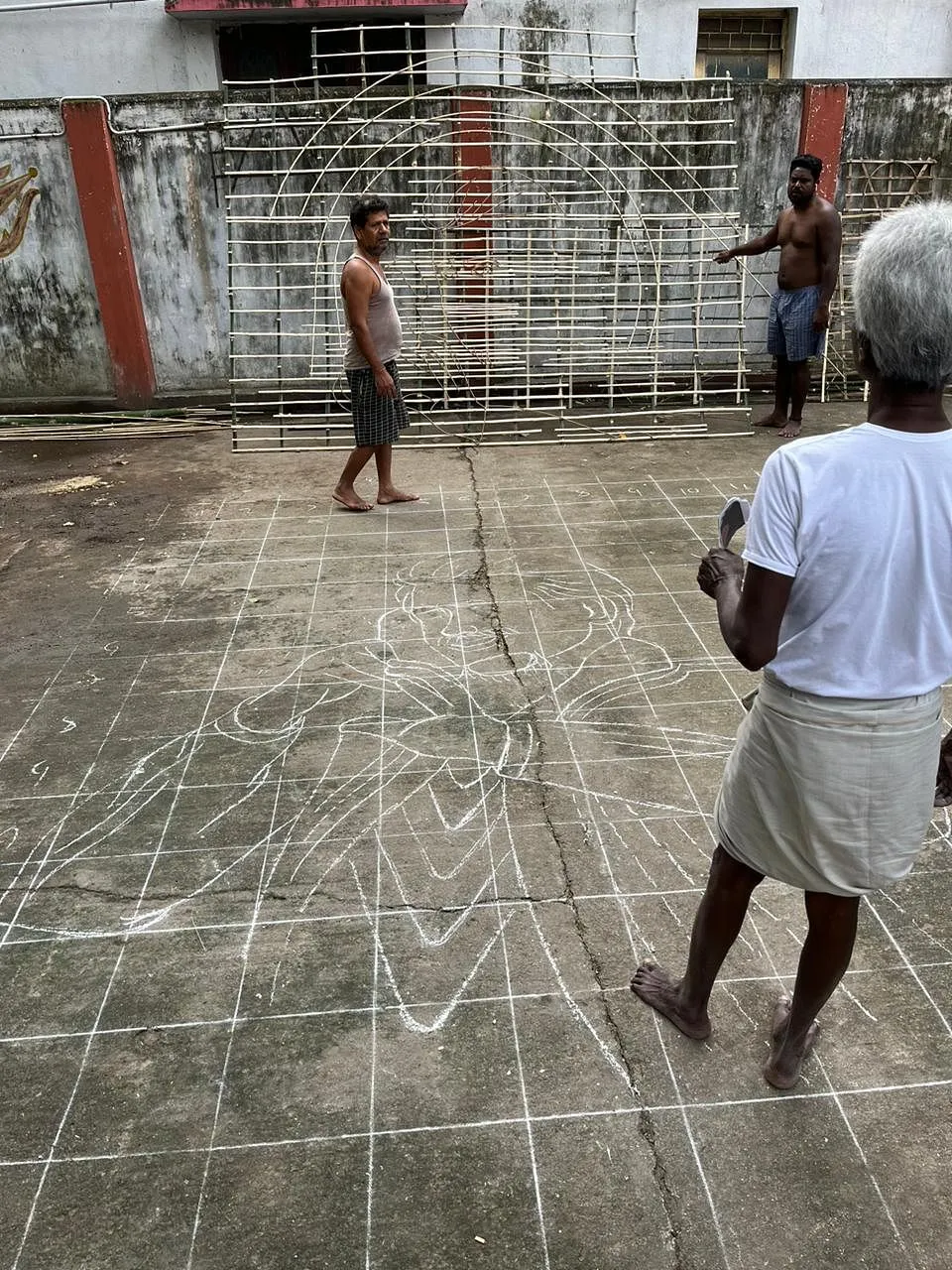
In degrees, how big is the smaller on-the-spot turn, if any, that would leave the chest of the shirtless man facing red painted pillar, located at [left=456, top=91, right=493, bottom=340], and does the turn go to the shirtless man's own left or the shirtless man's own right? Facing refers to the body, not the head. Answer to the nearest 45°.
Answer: approximately 45° to the shirtless man's own right

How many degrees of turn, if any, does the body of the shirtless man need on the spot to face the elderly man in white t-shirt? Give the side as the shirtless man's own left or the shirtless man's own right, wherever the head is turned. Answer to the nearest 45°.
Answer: approximately 45° to the shirtless man's own left

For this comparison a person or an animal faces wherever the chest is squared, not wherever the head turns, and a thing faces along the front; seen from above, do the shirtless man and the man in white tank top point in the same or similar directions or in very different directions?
very different directions

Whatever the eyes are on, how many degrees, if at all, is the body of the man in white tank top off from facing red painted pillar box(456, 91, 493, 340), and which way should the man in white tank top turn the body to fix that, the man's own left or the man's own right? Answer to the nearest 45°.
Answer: approximately 90° to the man's own left

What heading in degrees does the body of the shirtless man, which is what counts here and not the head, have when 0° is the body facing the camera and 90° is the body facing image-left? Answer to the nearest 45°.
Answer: approximately 45°

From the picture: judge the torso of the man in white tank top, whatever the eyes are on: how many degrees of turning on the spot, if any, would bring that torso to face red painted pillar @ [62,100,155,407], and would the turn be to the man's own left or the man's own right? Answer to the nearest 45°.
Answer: approximately 135° to the man's own left

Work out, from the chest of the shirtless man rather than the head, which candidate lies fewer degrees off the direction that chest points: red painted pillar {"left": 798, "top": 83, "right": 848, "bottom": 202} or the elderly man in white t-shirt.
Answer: the elderly man in white t-shirt

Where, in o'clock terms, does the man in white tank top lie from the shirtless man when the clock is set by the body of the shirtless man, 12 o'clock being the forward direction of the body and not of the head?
The man in white tank top is roughly at 12 o'clock from the shirtless man.

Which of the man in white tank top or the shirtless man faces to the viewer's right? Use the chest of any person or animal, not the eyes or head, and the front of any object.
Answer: the man in white tank top

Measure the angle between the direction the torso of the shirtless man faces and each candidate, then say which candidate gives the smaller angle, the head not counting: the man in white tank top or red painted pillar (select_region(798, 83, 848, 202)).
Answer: the man in white tank top

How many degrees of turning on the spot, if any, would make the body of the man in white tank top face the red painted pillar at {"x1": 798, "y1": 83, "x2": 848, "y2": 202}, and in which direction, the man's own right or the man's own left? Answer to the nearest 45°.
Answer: approximately 45° to the man's own left

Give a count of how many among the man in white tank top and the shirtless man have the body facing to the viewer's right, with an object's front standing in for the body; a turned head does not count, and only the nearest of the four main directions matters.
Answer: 1

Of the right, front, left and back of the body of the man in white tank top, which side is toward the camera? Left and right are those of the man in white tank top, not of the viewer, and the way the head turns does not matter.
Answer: right
